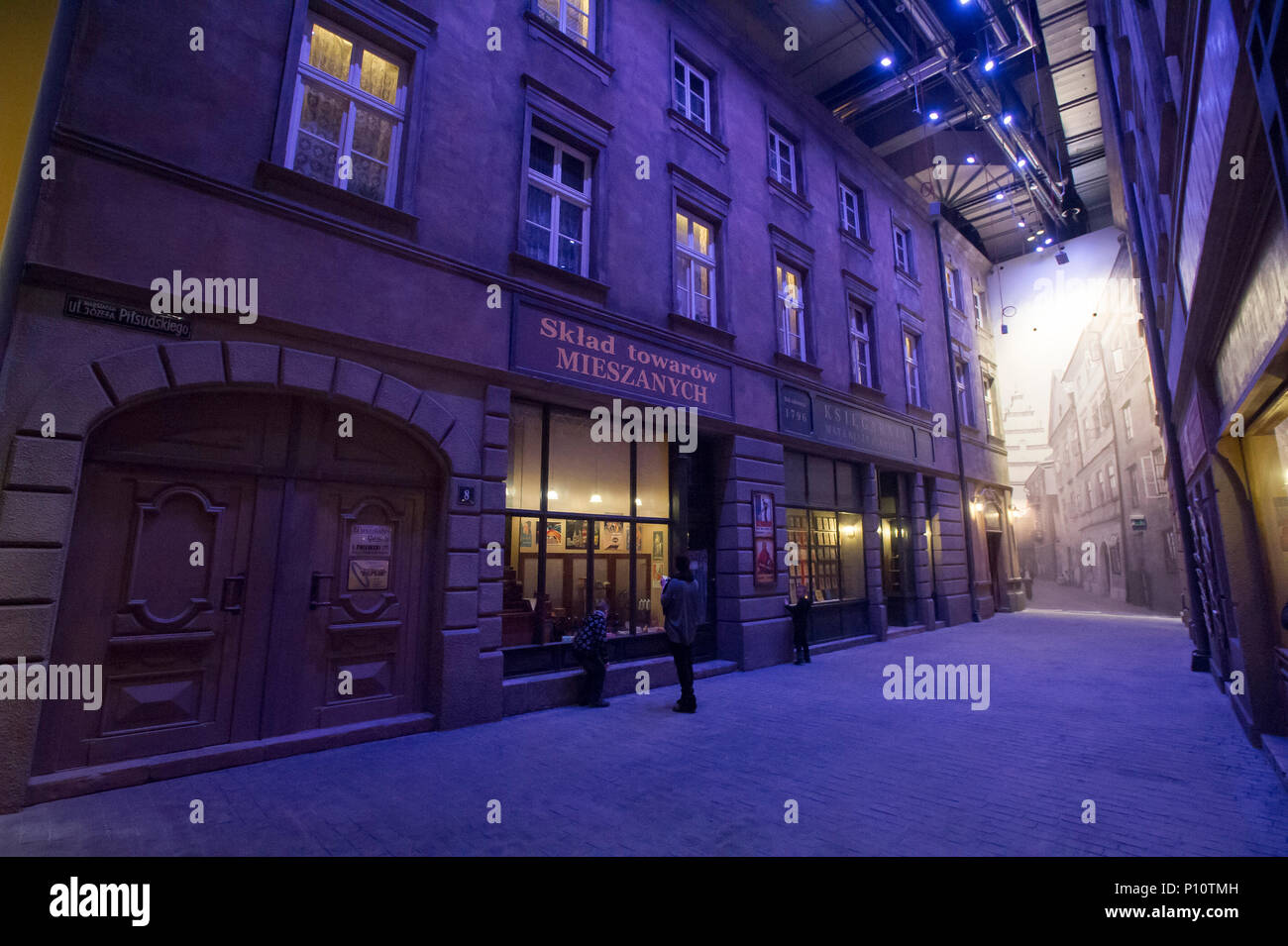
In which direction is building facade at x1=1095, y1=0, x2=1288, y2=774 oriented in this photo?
to the viewer's left

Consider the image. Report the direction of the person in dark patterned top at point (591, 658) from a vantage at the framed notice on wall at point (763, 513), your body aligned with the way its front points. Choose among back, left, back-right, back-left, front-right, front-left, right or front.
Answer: right

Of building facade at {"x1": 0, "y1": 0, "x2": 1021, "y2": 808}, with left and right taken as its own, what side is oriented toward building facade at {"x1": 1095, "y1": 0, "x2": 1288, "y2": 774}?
front

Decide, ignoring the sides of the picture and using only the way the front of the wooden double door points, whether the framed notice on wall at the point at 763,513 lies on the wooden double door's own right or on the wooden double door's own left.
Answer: on the wooden double door's own left

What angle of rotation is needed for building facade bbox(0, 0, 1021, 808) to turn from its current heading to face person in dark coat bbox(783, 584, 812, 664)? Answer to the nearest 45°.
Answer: approximately 90° to its left

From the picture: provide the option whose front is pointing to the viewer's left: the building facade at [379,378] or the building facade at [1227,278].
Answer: the building facade at [1227,278]

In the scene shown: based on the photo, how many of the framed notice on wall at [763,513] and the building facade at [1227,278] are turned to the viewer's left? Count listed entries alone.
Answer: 1

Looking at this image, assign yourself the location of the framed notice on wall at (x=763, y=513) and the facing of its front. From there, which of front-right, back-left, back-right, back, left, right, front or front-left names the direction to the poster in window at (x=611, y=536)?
right

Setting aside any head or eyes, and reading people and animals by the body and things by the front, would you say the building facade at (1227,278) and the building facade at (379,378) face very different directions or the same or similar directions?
very different directions

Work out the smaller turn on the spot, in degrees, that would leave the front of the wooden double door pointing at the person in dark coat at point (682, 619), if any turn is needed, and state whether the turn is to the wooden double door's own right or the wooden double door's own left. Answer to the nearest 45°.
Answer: approximately 45° to the wooden double door's own left

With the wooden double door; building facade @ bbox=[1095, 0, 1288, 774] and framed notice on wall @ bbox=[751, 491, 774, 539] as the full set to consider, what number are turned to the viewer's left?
1

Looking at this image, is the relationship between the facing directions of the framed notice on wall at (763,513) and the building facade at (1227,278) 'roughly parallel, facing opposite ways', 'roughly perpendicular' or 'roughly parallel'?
roughly parallel, facing opposite ways

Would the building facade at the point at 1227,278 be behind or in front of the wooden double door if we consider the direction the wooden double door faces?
in front

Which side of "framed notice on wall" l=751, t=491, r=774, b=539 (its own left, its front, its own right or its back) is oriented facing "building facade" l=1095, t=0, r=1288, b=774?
front

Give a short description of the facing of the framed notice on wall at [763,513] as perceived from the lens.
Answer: facing the viewer and to the right of the viewer

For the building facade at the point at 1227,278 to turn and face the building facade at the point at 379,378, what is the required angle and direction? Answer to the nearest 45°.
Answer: approximately 45° to its left
